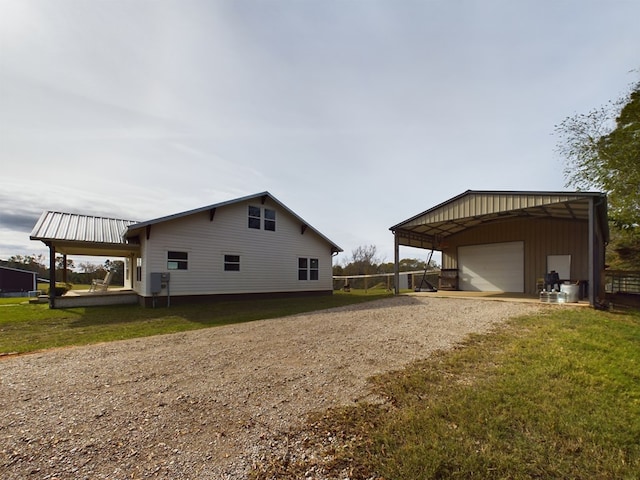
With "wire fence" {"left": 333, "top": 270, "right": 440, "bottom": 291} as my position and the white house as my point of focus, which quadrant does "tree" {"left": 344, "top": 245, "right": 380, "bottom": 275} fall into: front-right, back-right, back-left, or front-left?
back-right

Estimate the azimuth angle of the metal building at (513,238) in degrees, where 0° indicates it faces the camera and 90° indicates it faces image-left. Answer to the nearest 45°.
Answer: approximately 45°

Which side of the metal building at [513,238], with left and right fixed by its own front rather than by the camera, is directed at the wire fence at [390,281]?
right

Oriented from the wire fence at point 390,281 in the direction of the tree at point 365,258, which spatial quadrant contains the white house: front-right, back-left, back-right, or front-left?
back-left
